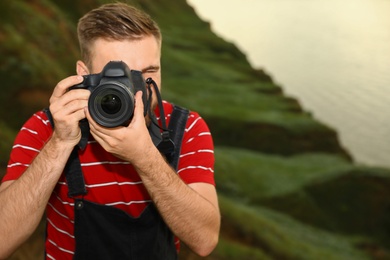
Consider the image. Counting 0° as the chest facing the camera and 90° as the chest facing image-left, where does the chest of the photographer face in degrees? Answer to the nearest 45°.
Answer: approximately 0°
